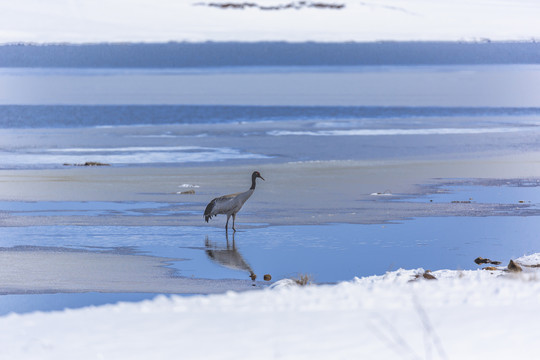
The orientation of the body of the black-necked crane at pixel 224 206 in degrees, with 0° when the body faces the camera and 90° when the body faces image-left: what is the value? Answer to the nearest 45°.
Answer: approximately 270°

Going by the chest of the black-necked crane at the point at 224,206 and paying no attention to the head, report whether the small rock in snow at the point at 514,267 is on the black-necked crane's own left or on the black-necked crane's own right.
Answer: on the black-necked crane's own right
